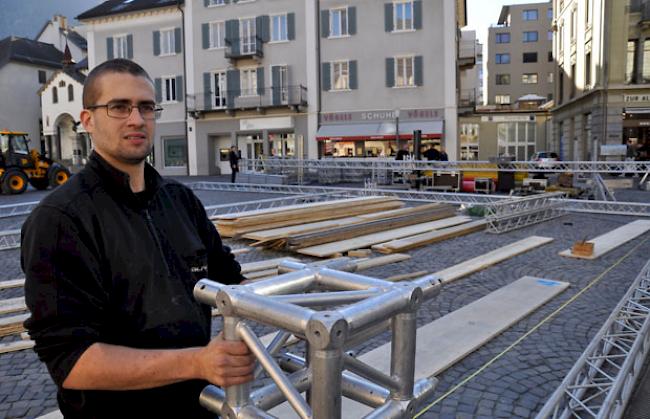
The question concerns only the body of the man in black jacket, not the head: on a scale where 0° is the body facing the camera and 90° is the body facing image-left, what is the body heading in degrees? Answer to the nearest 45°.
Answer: approximately 315°

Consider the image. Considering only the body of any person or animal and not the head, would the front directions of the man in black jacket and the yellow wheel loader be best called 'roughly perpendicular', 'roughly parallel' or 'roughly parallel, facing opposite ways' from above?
roughly perpendicular

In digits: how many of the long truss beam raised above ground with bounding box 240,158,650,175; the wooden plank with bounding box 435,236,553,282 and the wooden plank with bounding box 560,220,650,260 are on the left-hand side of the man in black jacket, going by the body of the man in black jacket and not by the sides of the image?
3
